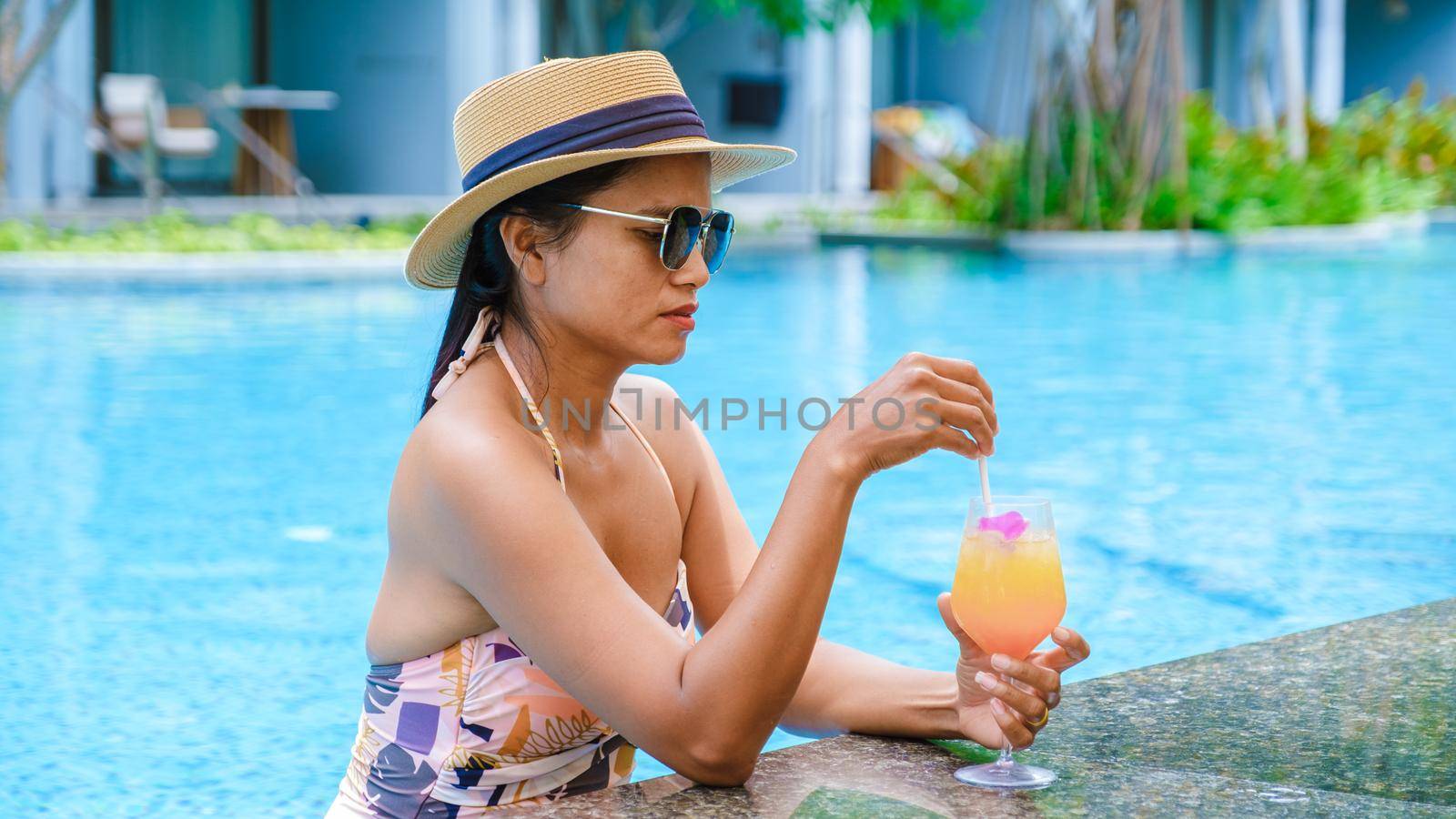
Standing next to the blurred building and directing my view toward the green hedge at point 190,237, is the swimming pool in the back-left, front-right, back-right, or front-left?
front-left

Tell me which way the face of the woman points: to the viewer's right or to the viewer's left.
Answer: to the viewer's right

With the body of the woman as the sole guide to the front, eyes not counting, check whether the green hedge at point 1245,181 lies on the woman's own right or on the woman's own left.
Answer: on the woman's own left

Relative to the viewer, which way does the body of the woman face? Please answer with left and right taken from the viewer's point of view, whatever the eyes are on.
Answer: facing the viewer and to the right of the viewer

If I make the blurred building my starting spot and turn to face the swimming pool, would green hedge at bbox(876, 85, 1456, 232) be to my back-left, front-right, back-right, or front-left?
front-left

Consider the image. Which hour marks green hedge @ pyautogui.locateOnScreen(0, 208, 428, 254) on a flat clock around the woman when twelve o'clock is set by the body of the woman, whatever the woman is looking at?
The green hedge is roughly at 7 o'clock from the woman.
